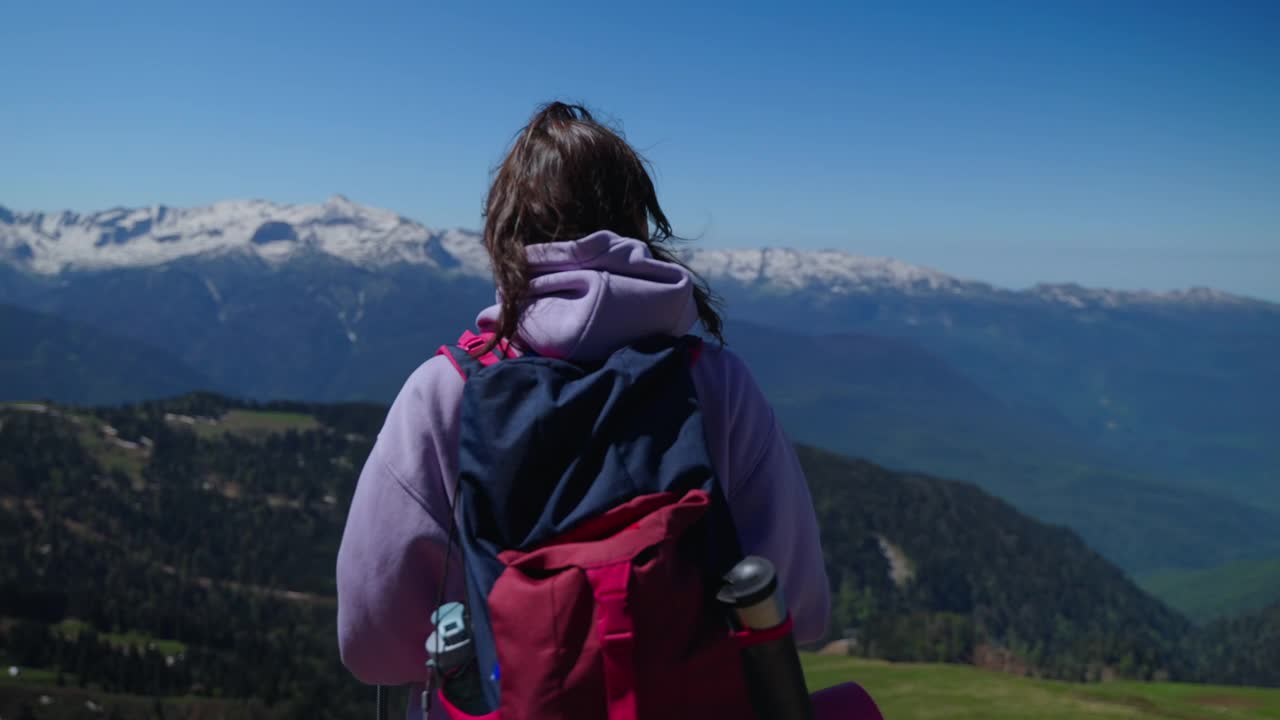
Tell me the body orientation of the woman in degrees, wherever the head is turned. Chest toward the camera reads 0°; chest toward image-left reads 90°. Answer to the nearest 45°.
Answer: approximately 180°

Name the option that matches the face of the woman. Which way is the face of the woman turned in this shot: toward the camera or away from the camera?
away from the camera
